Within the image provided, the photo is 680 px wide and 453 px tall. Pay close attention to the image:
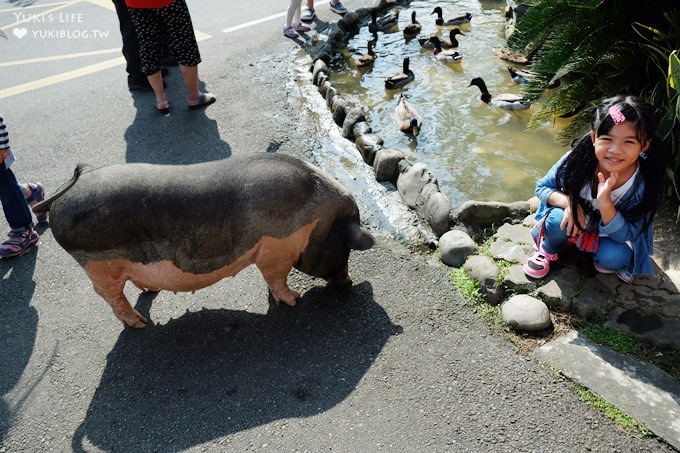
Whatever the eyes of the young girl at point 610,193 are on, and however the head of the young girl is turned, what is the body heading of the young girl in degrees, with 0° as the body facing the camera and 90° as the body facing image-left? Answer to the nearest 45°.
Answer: approximately 45°

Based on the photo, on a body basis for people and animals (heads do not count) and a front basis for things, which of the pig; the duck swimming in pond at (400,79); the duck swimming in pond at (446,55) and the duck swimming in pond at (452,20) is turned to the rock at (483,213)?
the pig

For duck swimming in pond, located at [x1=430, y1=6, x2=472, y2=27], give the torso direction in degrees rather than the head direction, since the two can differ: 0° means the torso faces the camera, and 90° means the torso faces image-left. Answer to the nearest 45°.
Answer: approximately 90°

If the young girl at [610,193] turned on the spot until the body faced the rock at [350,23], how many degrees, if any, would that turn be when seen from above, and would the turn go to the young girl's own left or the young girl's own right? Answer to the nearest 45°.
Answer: approximately 90° to the young girl's own right

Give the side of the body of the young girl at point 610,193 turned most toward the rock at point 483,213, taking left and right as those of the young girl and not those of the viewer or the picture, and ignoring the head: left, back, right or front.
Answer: right

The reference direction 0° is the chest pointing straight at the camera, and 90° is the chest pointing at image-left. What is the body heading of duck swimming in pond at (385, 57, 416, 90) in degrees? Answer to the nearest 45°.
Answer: approximately 225°

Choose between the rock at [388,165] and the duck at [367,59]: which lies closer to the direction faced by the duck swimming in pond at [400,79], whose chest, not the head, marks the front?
the duck

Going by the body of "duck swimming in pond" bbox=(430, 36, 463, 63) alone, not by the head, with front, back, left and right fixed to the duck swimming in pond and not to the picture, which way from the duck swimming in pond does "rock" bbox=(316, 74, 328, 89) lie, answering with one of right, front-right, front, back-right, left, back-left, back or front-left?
front-left

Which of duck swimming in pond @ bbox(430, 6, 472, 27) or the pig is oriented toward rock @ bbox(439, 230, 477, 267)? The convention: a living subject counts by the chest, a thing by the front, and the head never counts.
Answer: the pig

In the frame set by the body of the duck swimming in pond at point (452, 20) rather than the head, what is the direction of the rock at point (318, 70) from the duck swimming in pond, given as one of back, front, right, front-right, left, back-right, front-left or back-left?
front-left

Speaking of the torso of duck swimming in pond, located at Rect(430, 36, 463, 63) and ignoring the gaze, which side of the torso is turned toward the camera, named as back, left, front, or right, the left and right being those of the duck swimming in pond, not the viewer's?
left

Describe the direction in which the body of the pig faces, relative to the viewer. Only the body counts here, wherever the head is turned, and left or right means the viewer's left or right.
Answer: facing to the right of the viewer

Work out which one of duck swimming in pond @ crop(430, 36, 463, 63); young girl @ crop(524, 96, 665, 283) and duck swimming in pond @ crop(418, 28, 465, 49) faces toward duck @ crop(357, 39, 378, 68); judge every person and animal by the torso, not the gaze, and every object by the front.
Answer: duck swimming in pond @ crop(430, 36, 463, 63)

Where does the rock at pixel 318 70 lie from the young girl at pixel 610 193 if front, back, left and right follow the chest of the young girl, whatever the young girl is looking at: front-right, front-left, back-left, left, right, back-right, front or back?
right

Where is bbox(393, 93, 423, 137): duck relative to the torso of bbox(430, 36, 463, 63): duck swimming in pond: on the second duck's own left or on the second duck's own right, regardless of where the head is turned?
on the second duck's own left
